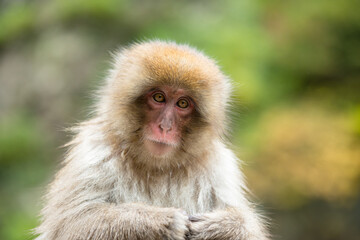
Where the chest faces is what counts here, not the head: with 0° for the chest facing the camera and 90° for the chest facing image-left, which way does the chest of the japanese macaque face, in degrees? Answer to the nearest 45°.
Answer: approximately 0°
